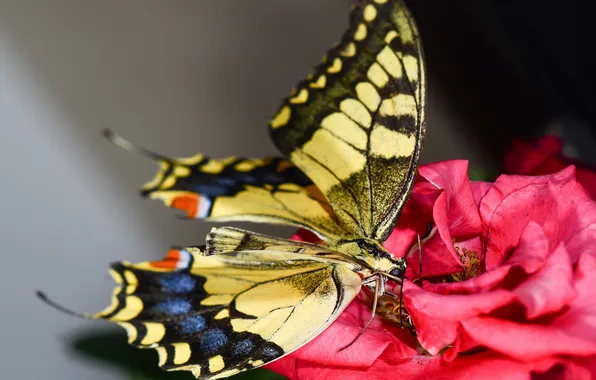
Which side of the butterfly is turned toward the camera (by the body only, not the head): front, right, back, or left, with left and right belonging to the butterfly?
right
